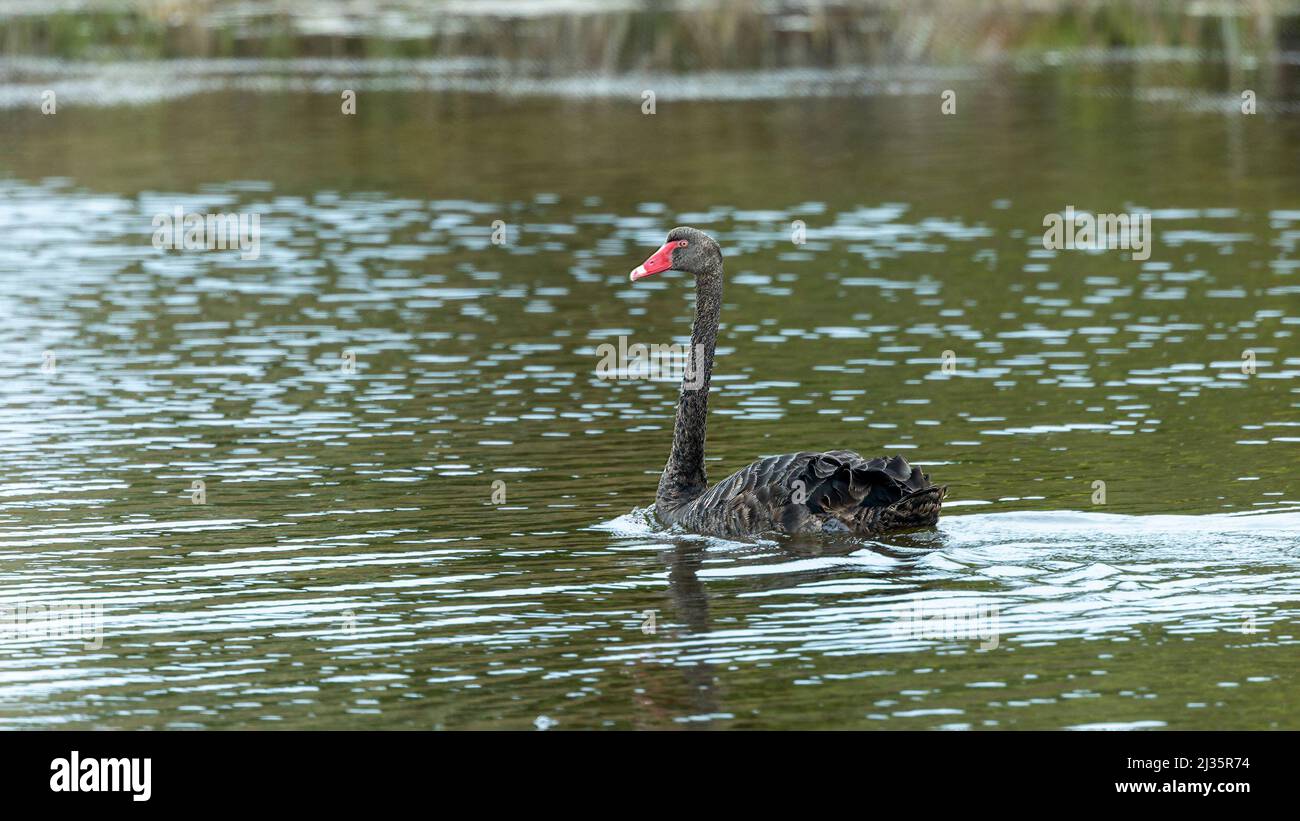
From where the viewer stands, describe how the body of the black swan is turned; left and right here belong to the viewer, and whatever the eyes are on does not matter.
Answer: facing to the left of the viewer
